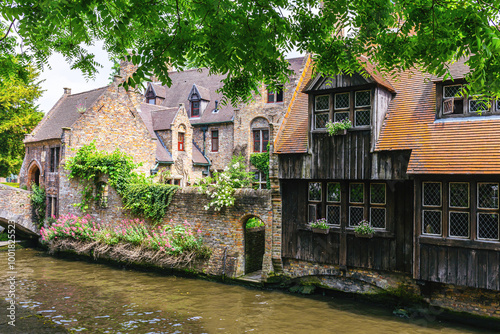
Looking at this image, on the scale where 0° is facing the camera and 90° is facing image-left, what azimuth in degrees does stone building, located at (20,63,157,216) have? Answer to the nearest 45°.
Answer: approximately 45°

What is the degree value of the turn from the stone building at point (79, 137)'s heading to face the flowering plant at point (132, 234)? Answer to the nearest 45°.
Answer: approximately 45° to its left

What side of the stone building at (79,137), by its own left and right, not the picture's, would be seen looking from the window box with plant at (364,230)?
left

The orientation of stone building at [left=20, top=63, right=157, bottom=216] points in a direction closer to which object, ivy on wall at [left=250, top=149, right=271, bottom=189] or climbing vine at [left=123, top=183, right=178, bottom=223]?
the climbing vine

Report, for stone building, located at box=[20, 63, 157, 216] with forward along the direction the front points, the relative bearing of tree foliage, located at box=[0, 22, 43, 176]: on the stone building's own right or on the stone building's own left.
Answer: on the stone building's own right

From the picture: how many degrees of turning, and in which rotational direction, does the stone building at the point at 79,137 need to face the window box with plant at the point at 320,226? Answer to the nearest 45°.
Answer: approximately 90° to its left

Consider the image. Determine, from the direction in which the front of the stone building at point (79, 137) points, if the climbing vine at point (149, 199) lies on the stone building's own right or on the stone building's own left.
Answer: on the stone building's own left

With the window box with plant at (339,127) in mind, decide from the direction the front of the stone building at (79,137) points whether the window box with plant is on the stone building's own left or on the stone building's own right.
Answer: on the stone building's own left
